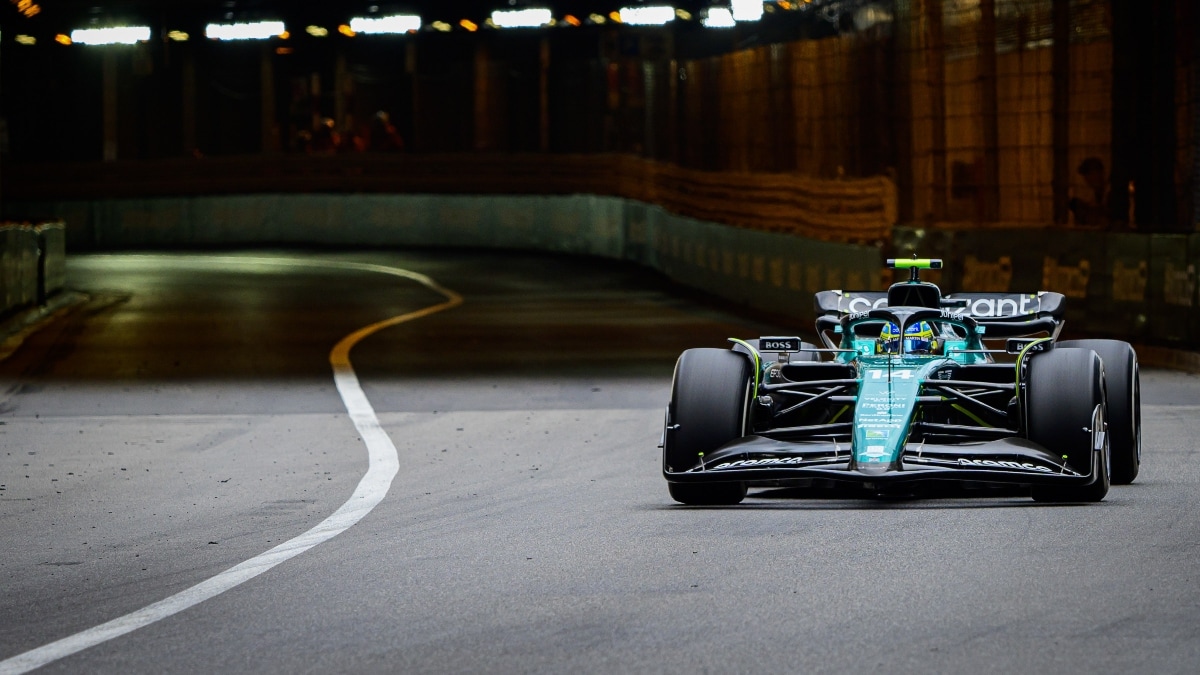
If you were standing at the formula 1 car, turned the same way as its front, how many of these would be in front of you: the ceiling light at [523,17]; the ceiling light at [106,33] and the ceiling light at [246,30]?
0

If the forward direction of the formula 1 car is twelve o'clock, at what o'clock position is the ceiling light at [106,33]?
The ceiling light is roughly at 5 o'clock from the formula 1 car.

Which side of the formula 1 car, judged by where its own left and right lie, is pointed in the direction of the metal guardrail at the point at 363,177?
back

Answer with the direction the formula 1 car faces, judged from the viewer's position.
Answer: facing the viewer

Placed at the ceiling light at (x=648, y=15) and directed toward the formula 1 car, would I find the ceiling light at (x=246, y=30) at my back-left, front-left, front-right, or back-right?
back-right

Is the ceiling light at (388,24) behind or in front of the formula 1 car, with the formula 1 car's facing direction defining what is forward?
behind

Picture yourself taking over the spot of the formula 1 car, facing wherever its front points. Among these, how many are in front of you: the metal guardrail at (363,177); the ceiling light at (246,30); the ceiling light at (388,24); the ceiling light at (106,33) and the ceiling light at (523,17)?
0

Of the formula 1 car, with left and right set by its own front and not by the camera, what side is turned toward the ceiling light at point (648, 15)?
back

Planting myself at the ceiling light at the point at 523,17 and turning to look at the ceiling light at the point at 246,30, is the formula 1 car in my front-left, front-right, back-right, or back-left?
back-left

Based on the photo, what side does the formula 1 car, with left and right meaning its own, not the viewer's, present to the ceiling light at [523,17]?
back

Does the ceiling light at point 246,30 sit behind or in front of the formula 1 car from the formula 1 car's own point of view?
behind

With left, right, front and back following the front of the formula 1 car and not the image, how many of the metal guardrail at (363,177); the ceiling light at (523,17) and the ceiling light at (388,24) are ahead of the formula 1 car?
0
